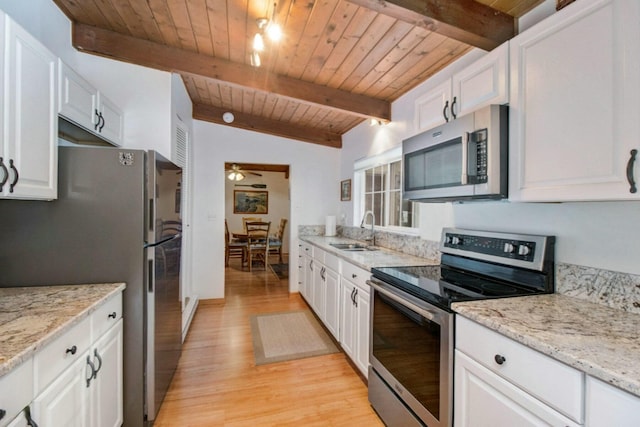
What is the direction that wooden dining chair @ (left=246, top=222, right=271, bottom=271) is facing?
away from the camera

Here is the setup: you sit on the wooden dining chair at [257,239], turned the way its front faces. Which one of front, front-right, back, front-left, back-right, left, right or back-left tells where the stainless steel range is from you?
back

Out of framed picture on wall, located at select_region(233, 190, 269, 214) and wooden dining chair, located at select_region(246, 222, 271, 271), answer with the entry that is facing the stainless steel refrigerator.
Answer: the framed picture on wall

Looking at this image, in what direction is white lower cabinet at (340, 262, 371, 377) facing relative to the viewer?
to the viewer's left

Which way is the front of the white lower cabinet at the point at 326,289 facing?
to the viewer's left

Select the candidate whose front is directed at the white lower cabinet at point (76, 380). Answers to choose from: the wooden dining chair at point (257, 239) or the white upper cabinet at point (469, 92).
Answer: the white upper cabinet

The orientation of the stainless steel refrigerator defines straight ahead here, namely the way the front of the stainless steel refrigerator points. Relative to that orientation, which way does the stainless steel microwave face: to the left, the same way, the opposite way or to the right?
the opposite way

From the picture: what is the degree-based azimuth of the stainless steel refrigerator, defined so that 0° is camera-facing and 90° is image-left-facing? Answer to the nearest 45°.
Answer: approximately 270°

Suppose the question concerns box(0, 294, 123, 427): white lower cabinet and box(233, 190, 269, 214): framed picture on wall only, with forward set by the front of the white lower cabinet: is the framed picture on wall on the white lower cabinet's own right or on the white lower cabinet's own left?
on the white lower cabinet's own left

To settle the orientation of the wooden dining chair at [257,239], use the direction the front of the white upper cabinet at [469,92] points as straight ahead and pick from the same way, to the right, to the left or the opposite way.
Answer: to the right
